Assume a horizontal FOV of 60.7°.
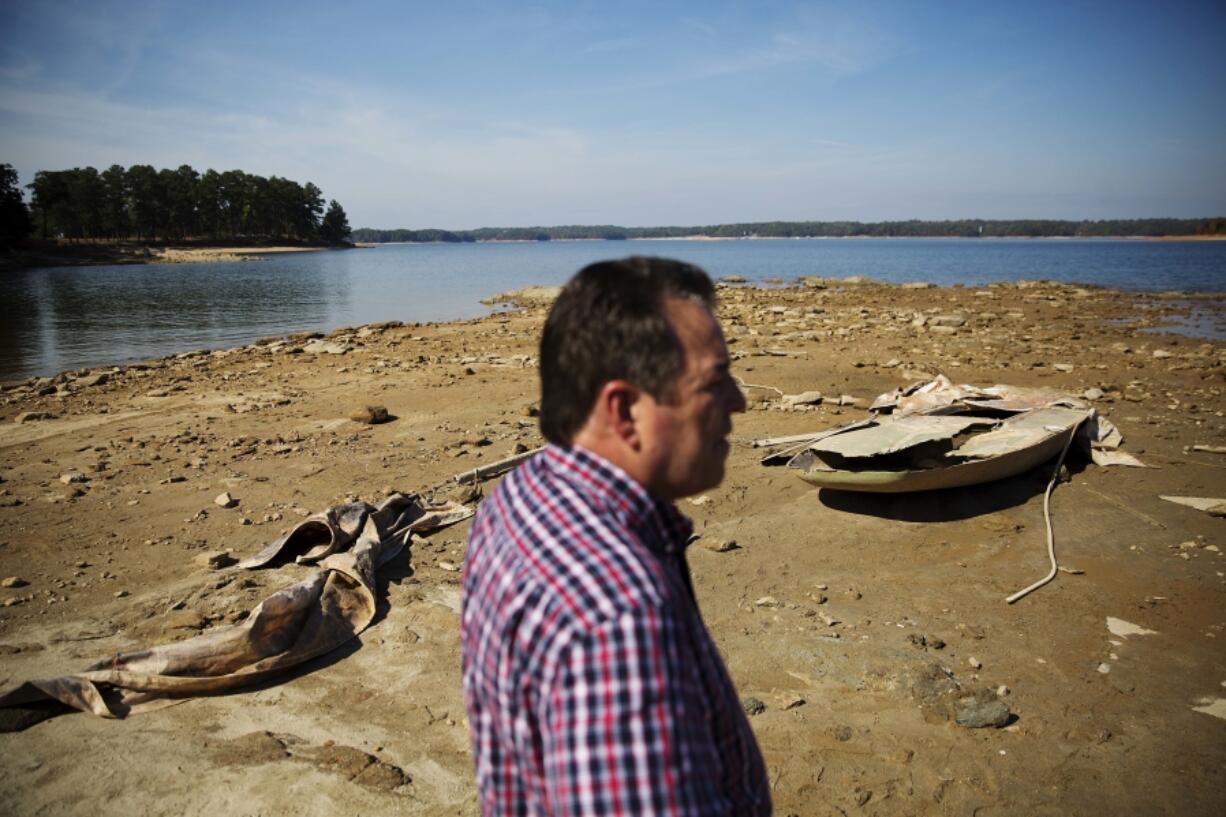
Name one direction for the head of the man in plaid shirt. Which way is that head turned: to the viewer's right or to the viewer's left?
to the viewer's right

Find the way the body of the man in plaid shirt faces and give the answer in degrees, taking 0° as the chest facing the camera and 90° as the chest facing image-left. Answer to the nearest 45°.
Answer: approximately 270°

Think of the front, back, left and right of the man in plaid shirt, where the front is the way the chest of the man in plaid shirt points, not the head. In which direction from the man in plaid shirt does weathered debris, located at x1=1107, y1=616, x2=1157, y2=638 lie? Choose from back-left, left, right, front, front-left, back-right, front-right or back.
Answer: front-left

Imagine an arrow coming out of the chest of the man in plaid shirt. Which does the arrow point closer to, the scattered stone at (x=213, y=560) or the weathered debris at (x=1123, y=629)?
the weathered debris

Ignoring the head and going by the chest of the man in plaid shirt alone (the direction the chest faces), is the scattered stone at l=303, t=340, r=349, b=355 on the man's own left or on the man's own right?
on the man's own left

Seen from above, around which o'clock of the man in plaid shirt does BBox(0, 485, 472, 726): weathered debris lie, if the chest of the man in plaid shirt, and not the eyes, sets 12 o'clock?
The weathered debris is roughly at 8 o'clock from the man in plaid shirt.

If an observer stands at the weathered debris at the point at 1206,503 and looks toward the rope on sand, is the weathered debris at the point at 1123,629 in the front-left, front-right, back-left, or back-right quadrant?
front-left

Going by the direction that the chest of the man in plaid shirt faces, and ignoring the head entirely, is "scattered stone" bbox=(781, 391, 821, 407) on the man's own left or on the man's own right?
on the man's own left

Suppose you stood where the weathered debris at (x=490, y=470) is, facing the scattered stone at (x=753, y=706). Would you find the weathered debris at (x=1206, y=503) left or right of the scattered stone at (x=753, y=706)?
left
